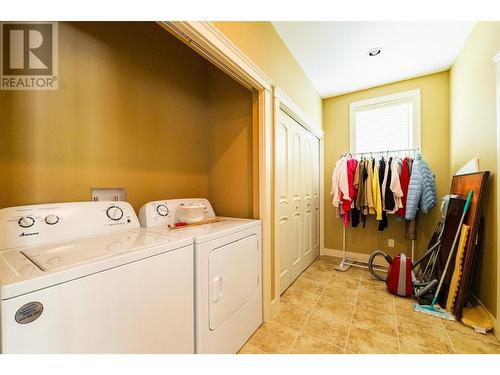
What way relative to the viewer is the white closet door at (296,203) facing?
to the viewer's right

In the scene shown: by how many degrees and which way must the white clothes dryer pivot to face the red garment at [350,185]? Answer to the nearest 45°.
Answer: approximately 90° to its left

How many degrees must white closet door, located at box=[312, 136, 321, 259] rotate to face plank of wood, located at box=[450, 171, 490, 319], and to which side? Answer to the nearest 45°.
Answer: approximately 45° to its right

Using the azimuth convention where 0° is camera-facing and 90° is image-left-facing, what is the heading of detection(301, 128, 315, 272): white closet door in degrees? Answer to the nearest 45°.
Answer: approximately 270°

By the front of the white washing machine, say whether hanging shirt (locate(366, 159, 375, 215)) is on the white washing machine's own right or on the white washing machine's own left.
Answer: on the white washing machine's own left

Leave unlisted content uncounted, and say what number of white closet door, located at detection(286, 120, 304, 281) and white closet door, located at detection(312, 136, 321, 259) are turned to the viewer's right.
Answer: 2

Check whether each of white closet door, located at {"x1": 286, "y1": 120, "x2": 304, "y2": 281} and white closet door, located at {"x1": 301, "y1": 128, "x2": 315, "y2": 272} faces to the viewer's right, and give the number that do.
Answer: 2

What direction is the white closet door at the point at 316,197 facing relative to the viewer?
to the viewer's right

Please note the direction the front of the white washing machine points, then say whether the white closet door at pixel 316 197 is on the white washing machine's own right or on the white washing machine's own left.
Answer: on the white washing machine's own left

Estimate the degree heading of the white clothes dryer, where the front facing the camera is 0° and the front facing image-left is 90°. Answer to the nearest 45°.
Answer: approximately 315°

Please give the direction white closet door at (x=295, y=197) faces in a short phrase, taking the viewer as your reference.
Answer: facing to the right of the viewer
